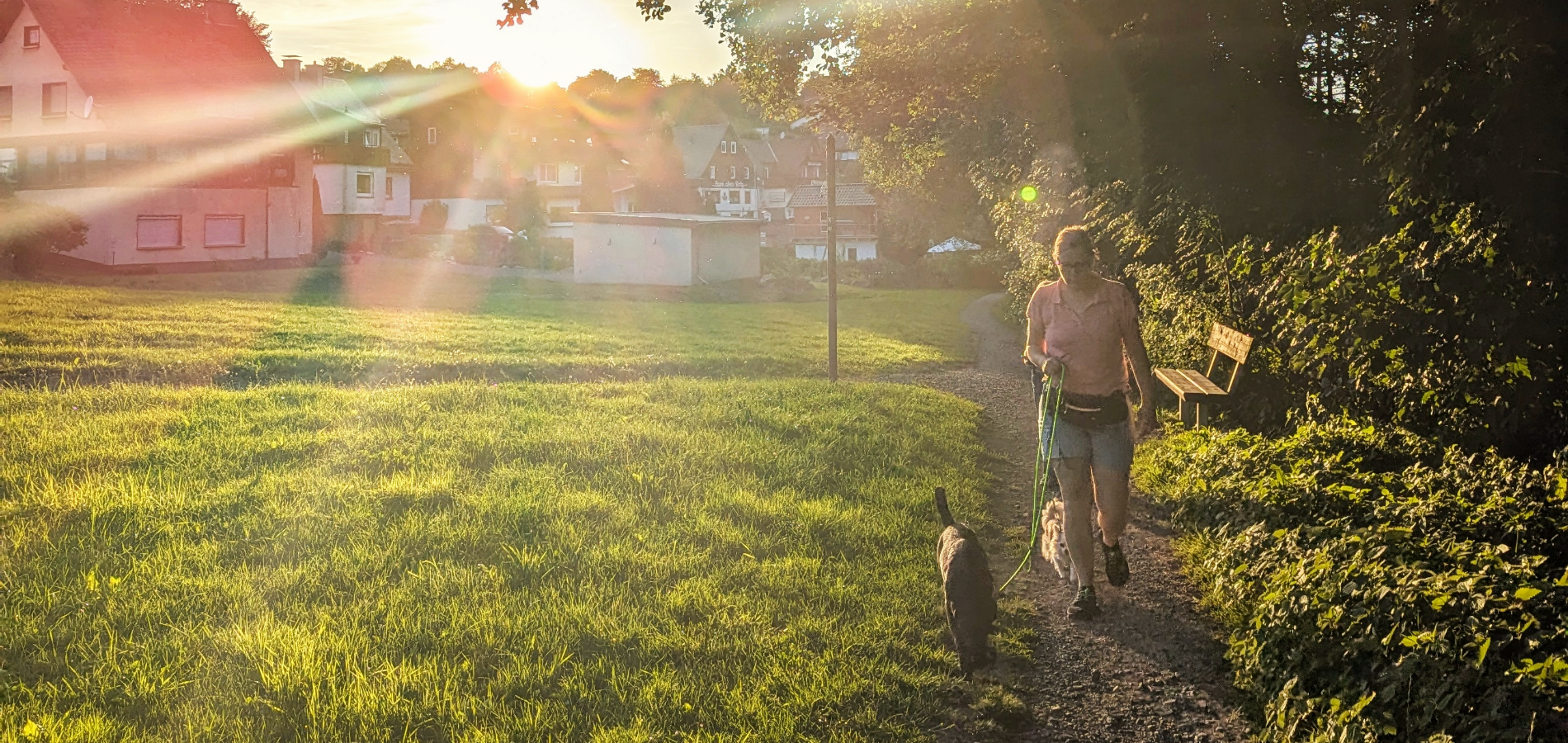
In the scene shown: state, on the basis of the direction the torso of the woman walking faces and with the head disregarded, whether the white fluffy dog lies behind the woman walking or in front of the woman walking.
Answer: behind

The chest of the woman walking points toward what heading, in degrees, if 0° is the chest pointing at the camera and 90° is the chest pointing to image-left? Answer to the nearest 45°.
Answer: approximately 0°

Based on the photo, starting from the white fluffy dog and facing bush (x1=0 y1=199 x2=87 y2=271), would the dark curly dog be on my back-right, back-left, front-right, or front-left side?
back-left

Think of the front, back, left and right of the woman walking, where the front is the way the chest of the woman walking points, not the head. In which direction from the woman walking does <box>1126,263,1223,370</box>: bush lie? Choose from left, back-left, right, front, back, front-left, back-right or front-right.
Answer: back

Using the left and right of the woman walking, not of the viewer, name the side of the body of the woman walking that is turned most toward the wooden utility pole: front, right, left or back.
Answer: back

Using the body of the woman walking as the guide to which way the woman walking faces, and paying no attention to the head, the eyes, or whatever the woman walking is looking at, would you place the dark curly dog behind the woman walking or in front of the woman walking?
in front

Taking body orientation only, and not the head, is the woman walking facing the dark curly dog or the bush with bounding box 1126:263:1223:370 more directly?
the dark curly dog

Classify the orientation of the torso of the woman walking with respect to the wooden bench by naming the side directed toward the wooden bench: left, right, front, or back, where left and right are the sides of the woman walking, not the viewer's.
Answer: back
